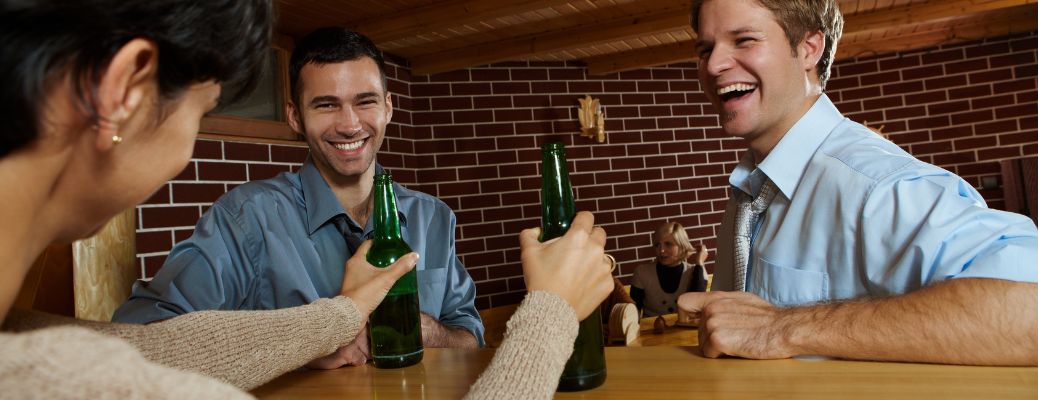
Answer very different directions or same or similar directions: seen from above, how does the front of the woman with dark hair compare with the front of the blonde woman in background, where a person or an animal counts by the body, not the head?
very different directions

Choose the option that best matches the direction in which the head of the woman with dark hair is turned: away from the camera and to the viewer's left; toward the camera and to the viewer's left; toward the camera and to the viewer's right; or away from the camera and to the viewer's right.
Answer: away from the camera and to the viewer's right

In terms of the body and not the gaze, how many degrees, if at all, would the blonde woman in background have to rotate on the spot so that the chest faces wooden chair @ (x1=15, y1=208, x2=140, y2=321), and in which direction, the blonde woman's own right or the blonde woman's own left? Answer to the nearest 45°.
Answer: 0° — they already face it

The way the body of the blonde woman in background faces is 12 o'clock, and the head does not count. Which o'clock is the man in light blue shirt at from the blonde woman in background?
The man in light blue shirt is roughly at 12 o'clock from the blonde woman in background.

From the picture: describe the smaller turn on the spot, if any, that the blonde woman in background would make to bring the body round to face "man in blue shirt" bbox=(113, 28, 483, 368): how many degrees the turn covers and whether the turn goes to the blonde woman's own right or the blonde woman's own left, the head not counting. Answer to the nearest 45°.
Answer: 0° — they already face them

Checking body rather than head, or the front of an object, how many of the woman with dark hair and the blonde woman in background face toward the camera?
1

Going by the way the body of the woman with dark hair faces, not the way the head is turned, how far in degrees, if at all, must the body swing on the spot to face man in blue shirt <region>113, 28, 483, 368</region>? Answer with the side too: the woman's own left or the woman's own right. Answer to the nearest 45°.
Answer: approximately 45° to the woman's own left

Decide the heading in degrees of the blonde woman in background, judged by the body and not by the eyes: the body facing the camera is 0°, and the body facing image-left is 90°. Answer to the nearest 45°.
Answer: approximately 0°

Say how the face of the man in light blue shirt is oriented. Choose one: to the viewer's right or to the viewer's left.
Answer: to the viewer's left

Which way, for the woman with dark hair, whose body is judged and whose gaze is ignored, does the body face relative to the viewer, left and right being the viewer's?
facing away from the viewer and to the right of the viewer
